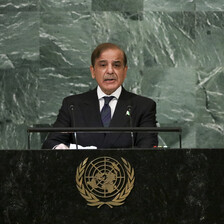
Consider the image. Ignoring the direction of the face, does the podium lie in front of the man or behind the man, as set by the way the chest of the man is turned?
in front

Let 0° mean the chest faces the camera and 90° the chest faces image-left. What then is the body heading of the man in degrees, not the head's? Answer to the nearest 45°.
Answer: approximately 0°

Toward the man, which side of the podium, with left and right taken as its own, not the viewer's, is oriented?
back

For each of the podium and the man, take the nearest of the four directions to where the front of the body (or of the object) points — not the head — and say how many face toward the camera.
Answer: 2
